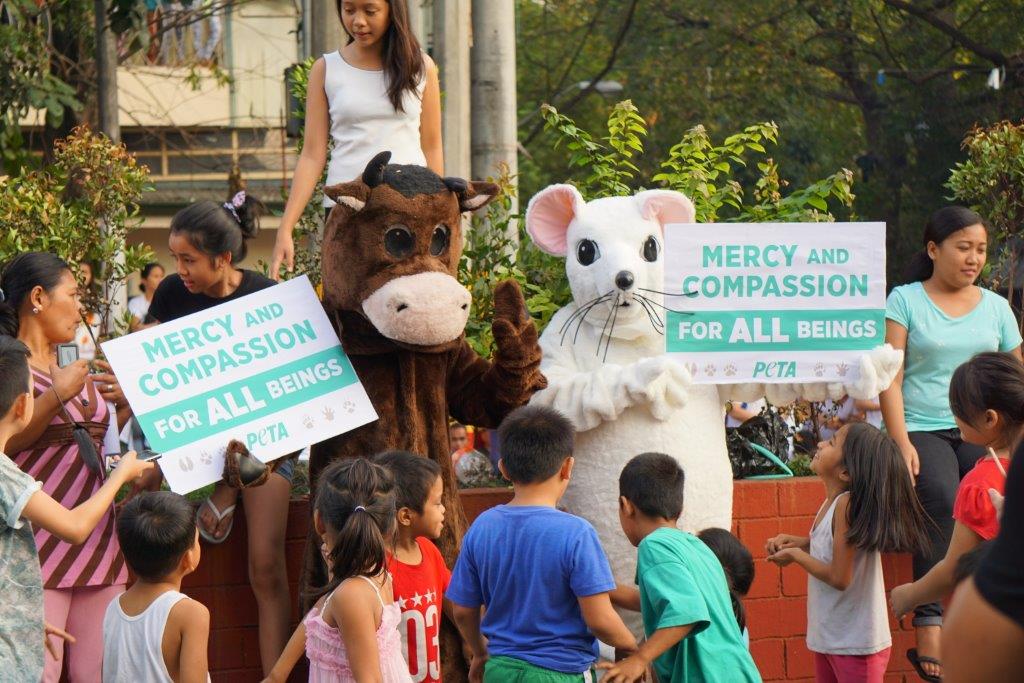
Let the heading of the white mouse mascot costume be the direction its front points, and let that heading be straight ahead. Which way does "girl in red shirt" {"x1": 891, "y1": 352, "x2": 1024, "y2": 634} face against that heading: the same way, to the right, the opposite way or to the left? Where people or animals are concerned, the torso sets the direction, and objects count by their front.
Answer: to the right

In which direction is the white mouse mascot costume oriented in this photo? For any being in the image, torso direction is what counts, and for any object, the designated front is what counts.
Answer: toward the camera

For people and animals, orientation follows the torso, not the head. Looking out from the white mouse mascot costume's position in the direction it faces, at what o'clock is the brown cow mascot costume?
The brown cow mascot costume is roughly at 2 o'clock from the white mouse mascot costume.

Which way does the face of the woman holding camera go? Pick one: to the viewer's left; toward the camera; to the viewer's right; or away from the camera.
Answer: to the viewer's right

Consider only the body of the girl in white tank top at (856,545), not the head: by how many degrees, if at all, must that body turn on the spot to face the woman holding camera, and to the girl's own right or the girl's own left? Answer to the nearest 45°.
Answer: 0° — they already face them

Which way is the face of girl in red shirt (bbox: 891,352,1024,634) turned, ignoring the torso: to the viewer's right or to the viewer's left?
to the viewer's left

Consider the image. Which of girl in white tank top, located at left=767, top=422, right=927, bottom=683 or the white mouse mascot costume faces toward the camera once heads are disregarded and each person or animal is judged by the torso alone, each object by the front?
the white mouse mascot costume

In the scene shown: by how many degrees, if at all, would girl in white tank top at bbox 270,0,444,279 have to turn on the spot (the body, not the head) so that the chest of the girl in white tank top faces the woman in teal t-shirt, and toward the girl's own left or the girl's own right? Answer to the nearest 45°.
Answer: approximately 90° to the girl's own left

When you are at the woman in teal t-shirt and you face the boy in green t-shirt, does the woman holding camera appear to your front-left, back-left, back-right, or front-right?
front-right

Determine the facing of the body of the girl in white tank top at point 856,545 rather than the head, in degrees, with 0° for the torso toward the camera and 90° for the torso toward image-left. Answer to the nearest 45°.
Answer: approximately 90°

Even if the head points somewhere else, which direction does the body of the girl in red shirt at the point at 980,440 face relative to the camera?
to the viewer's left

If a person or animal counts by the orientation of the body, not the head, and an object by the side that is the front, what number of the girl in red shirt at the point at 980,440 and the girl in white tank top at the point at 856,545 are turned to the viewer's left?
2

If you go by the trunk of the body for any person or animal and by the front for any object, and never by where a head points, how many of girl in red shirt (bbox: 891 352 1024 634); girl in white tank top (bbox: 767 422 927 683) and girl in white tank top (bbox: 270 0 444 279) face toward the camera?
1

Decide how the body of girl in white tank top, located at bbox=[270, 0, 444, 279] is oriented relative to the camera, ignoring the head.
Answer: toward the camera

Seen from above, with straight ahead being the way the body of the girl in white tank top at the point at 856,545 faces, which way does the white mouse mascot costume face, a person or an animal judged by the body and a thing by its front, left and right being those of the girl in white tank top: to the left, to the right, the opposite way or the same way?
to the left

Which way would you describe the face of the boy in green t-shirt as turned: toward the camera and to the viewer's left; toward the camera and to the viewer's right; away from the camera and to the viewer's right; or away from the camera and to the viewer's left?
away from the camera and to the viewer's left

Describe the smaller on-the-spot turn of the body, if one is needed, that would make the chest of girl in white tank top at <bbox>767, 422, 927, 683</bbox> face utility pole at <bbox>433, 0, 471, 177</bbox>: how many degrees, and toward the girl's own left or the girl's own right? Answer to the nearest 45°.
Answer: approximately 45° to the girl's own right
